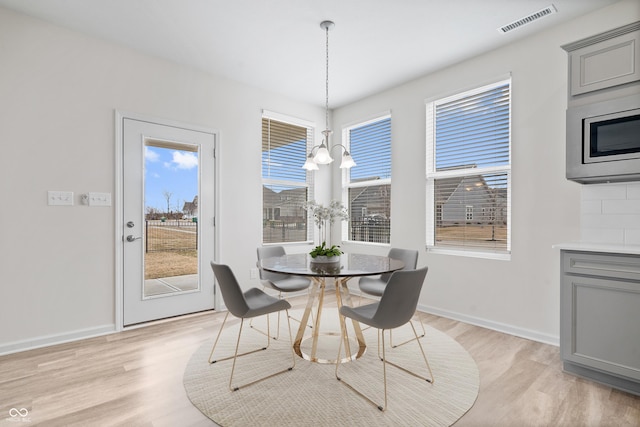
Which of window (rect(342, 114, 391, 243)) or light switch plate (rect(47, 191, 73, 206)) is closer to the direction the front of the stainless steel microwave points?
the light switch plate

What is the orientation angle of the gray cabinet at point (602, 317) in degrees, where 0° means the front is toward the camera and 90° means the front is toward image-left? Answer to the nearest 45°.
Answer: approximately 45°

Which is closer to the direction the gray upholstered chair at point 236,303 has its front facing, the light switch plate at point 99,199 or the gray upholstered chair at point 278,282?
the gray upholstered chair

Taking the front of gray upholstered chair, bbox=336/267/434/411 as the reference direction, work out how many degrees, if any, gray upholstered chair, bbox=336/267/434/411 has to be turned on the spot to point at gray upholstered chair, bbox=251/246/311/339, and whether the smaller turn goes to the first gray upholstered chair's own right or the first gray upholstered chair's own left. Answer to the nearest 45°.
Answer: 0° — it already faces it

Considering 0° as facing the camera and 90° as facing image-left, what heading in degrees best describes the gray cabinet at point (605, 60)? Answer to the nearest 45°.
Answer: approximately 45°

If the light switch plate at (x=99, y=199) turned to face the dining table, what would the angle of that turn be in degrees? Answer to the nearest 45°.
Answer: approximately 45° to its left

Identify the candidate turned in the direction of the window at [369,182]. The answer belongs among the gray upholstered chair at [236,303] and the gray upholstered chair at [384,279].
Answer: the gray upholstered chair at [236,303]

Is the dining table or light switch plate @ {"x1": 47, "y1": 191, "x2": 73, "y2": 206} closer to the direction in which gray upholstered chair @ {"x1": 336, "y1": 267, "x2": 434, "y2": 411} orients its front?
the dining table
